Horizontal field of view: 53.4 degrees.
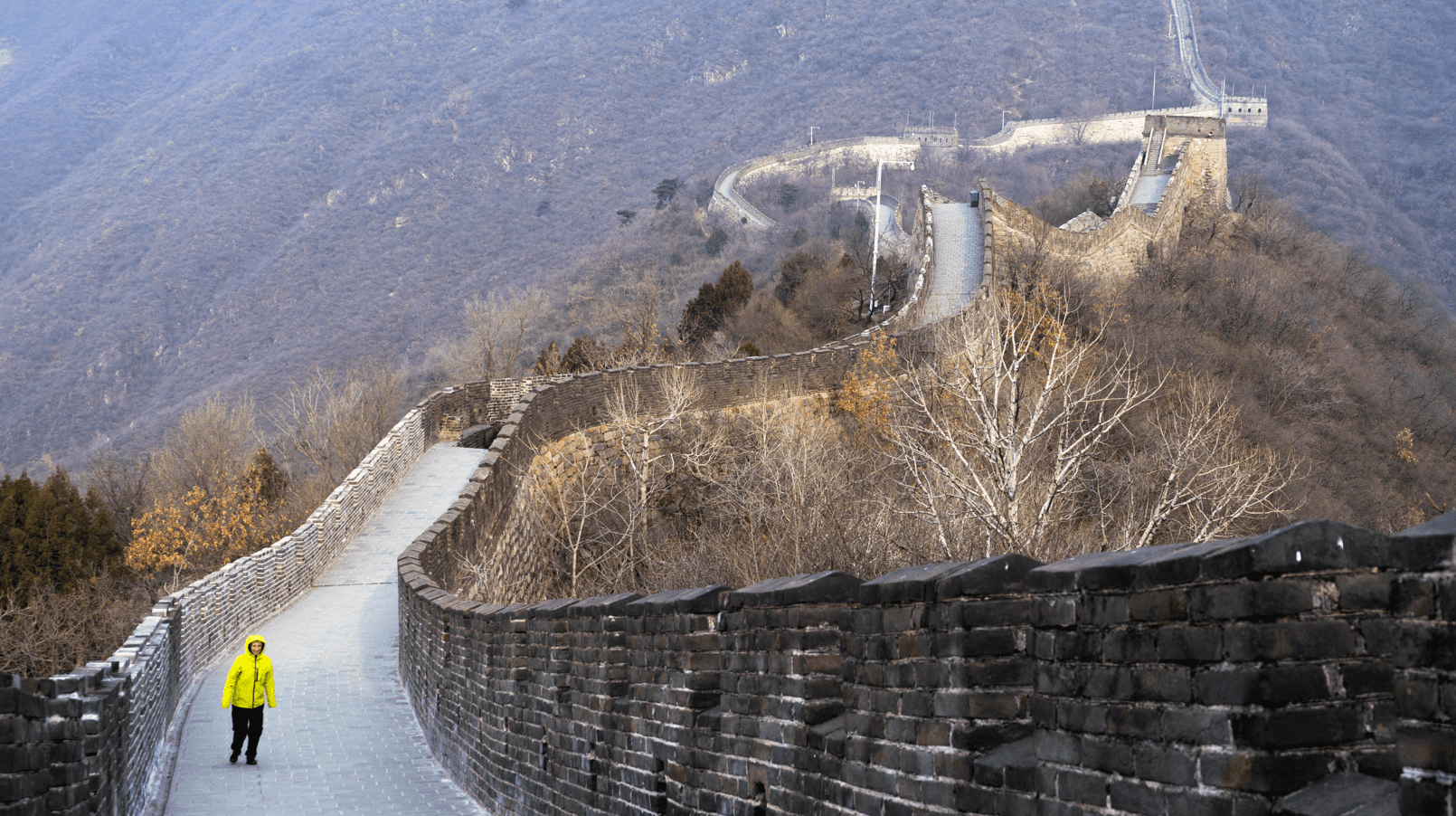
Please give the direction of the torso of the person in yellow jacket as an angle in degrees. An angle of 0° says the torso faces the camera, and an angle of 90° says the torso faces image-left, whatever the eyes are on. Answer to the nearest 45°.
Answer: approximately 0°

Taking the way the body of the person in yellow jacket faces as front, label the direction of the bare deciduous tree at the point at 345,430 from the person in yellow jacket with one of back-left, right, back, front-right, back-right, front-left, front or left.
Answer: back

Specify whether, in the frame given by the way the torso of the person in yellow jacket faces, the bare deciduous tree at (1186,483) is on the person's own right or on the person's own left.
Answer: on the person's own left

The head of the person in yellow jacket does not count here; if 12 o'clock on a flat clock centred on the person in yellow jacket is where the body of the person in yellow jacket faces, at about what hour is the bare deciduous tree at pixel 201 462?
The bare deciduous tree is roughly at 6 o'clock from the person in yellow jacket.
